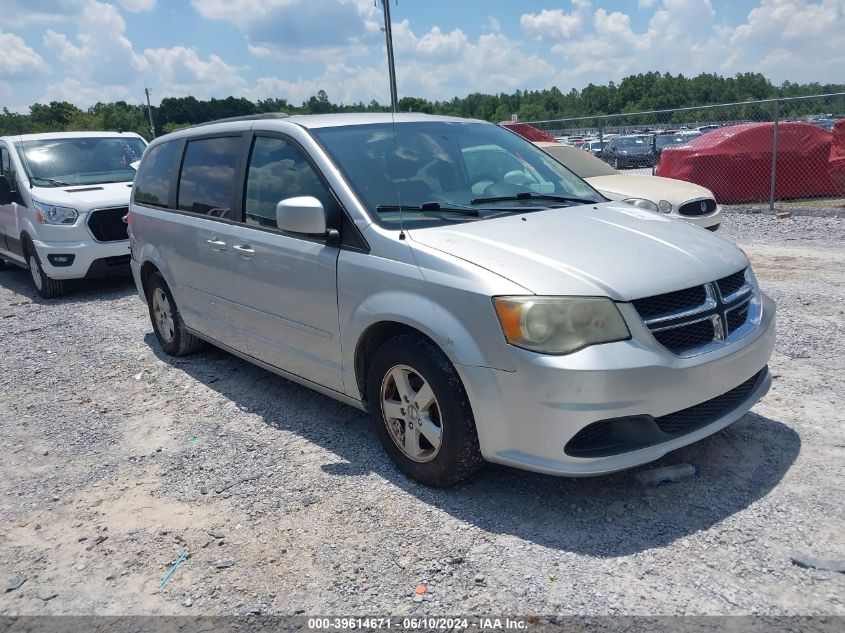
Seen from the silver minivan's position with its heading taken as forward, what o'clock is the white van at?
The white van is roughly at 6 o'clock from the silver minivan.

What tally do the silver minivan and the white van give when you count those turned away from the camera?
0

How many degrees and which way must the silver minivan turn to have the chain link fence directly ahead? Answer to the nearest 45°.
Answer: approximately 90° to its left

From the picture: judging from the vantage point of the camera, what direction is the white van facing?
facing the viewer and to the right of the viewer

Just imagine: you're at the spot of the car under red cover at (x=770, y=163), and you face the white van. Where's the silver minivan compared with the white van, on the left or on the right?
left
